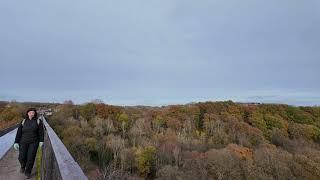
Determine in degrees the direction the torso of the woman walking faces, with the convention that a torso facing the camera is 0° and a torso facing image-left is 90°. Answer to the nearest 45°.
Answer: approximately 0°
